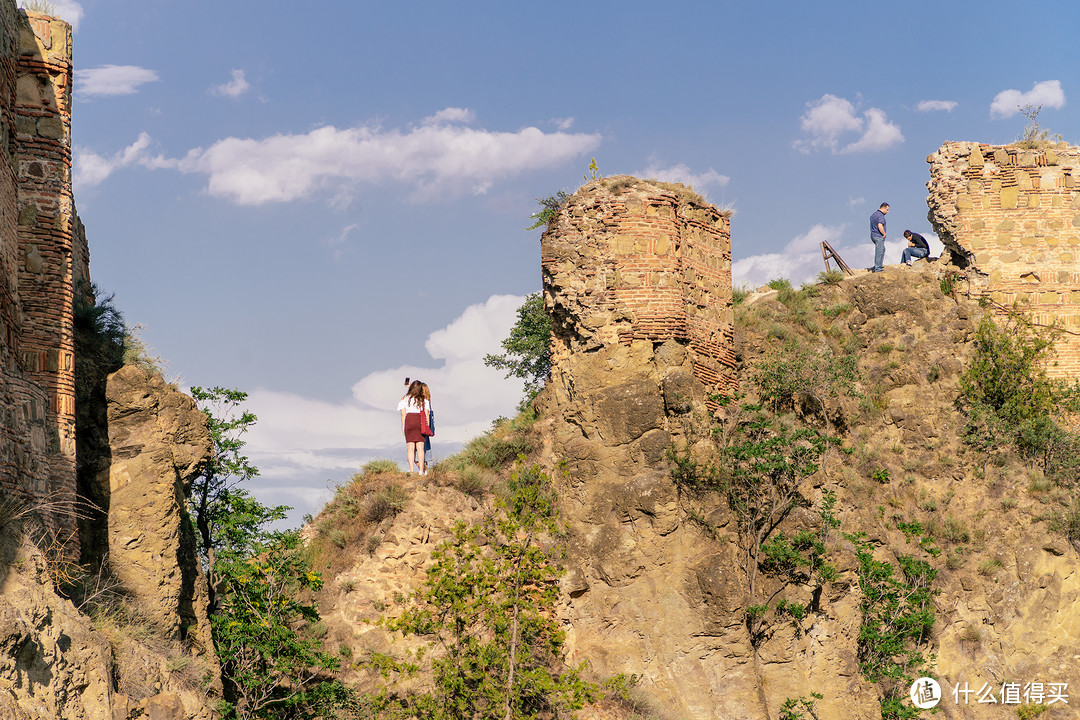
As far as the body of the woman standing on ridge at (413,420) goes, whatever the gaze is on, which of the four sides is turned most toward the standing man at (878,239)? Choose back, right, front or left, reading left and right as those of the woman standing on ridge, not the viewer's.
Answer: right

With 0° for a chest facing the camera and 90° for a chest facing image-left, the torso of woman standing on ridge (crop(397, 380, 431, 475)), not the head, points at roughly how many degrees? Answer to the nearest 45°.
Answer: approximately 180°

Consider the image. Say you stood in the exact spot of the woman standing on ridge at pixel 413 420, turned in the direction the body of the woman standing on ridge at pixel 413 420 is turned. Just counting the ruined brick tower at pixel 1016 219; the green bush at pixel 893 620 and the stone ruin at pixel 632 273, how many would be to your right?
3

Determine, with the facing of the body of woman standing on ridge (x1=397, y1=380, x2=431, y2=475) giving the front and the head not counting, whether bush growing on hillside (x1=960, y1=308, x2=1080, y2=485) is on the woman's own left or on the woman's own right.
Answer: on the woman's own right

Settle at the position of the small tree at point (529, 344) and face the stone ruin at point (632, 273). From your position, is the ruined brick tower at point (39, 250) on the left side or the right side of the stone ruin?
right

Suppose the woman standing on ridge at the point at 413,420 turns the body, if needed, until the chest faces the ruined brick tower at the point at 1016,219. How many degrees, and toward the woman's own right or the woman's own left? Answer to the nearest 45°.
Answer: approximately 90° to the woman's own right

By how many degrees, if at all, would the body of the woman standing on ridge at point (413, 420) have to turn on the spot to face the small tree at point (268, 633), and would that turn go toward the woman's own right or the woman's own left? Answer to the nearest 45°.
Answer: approximately 135° to the woman's own left

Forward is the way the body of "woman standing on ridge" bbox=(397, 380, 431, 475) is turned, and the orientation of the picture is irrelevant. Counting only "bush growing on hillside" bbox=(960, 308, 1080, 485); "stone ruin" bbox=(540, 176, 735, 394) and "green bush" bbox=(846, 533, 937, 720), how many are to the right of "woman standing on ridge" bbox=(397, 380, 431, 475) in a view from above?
3

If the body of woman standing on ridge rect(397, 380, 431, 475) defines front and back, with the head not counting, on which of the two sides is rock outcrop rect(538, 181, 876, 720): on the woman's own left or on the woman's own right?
on the woman's own right

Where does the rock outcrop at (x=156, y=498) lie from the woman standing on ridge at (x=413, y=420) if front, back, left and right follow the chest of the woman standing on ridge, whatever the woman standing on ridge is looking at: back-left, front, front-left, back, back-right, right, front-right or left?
back-left
